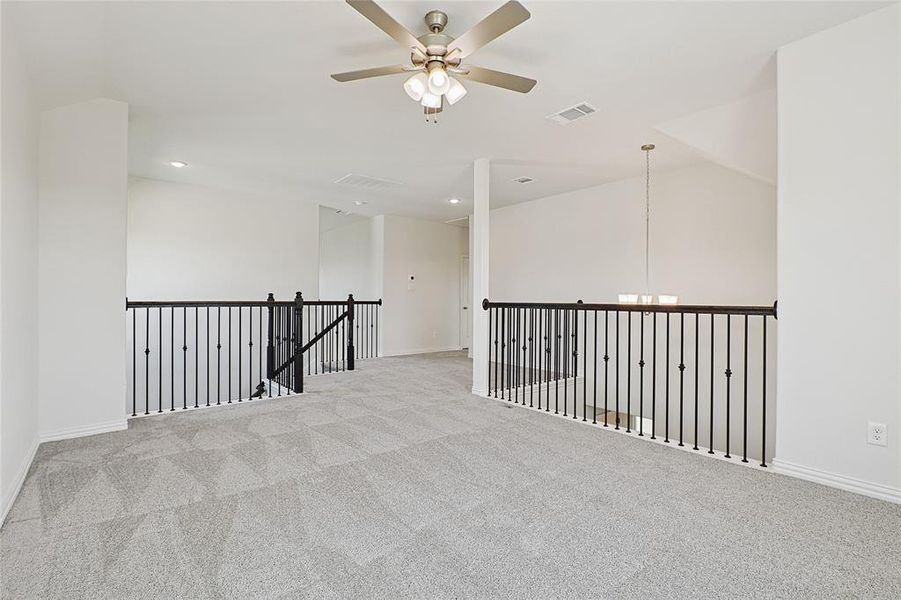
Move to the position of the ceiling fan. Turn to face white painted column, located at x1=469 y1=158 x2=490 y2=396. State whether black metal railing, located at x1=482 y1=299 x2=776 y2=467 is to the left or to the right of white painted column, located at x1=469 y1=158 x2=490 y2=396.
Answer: right

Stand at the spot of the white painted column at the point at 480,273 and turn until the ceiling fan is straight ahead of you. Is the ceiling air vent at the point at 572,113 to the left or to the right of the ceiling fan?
left

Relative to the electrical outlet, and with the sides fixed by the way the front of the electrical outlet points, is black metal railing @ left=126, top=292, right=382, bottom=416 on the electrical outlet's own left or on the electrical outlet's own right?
on the electrical outlet's own right

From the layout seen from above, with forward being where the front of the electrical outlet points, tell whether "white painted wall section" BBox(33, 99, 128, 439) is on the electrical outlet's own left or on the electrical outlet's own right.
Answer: on the electrical outlet's own right

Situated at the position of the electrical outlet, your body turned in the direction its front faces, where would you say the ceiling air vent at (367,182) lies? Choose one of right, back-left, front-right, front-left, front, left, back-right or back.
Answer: right

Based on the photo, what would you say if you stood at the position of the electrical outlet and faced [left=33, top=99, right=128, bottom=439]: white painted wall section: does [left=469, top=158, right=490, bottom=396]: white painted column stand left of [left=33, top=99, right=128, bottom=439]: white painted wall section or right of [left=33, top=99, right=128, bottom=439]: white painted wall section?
right

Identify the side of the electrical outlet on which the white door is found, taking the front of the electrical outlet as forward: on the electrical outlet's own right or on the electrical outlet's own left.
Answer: on the electrical outlet's own right

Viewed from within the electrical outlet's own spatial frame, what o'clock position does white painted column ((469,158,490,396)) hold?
The white painted column is roughly at 3 o'clock from the electrical outlet.
